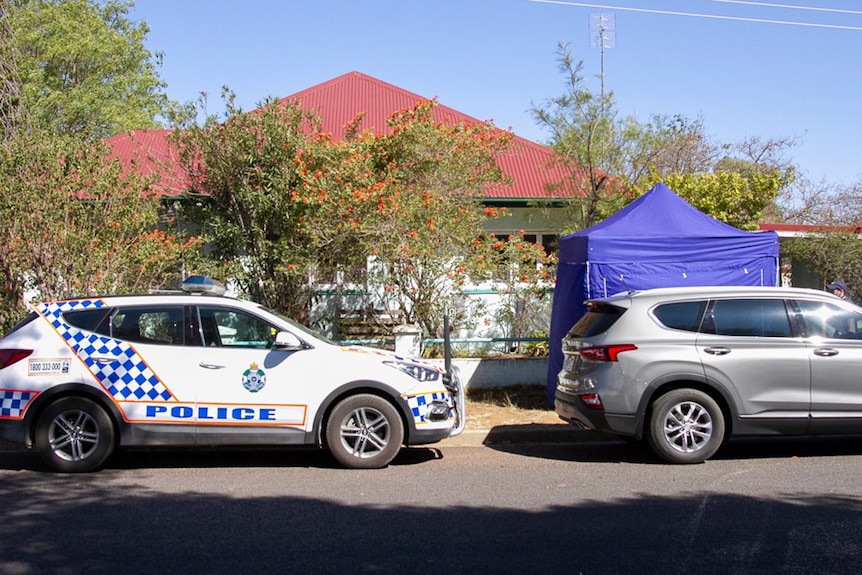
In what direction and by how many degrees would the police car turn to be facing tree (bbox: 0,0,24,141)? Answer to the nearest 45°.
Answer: approximately 135° to its left

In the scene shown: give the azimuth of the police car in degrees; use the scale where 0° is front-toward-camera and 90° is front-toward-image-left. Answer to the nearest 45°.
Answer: approximately 270°

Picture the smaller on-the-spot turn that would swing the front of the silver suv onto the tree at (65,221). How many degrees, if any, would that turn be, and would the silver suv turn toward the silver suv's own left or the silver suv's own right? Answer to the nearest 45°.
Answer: approximately 180°

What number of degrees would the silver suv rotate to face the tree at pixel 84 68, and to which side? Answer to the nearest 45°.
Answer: approximately 135° to its left

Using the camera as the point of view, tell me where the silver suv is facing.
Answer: facing to the right of the viewer

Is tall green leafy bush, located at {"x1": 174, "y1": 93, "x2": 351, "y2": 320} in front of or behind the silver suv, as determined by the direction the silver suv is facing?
behind

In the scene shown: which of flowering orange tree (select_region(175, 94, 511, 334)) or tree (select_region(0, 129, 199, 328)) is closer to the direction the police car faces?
the flowering orange tree

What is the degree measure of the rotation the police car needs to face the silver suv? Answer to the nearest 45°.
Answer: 0° — it already faces it

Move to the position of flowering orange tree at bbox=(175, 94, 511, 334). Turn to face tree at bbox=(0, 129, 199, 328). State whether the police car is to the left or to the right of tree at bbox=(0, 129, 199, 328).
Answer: left

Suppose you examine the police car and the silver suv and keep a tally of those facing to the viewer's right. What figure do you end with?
2

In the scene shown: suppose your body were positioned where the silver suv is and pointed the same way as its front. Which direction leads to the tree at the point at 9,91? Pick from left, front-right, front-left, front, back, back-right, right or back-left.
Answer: back

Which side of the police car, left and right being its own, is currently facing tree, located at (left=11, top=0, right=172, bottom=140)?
left
